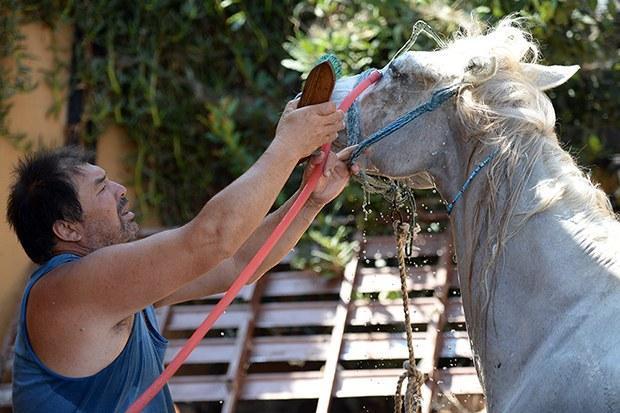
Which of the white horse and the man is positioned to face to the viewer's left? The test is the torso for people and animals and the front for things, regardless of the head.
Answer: the white horse

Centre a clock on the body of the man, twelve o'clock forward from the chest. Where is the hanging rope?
The hanging rope is roughly at 12 o'clock from the man.

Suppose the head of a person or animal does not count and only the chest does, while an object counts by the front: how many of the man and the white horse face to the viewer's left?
1

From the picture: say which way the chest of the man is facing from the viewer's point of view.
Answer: to the viewer's right

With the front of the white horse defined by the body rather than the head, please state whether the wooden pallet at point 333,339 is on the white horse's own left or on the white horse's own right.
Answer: on the white horse's own right

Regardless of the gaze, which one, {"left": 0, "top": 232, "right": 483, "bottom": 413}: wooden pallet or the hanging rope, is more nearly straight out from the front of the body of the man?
the hanging rope

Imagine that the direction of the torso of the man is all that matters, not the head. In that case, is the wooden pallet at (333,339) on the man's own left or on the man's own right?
on the man's own left

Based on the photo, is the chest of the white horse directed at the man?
yes

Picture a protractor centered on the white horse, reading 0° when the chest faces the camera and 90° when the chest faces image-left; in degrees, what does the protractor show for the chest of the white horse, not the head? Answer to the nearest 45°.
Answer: approximately 90°

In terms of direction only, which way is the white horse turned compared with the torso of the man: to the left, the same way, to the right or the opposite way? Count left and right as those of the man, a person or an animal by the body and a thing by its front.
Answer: the opposite way

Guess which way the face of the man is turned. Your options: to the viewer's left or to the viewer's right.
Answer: to the viewer's right
